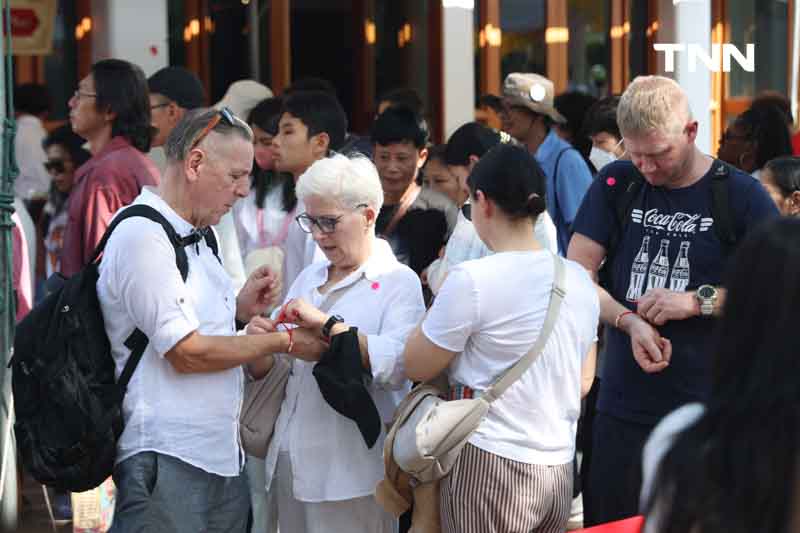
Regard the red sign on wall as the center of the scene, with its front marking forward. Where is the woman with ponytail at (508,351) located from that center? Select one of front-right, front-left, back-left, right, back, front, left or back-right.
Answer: front

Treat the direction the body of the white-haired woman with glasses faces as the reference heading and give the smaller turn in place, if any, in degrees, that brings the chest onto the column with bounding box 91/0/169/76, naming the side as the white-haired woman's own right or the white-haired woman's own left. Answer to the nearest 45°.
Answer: approximately 135° to the white-haired woman's own right

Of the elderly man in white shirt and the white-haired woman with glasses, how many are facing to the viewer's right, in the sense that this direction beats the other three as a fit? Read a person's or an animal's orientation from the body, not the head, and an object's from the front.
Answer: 1

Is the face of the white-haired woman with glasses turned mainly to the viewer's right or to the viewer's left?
to the viewer's left

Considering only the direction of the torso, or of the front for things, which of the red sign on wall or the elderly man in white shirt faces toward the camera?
the red sign on wall

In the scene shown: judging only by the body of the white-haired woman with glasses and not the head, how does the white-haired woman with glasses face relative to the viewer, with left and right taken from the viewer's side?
facing the viewer and to the left of the viewer

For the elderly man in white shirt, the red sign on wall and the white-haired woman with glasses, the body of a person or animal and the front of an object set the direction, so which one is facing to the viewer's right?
the elderly man in white shirt

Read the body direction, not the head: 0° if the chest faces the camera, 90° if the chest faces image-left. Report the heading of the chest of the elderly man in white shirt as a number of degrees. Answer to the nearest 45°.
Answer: approximately 270°

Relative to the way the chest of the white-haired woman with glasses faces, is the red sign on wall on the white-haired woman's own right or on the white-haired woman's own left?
on the white-haired woman's own right

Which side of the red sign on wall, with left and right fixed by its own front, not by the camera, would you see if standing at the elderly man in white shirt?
front

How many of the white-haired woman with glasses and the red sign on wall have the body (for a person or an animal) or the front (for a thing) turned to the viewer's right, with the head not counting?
0

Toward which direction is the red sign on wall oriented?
toward the camera

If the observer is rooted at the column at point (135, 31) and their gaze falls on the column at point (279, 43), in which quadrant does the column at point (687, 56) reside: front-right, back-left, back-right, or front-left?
front-right

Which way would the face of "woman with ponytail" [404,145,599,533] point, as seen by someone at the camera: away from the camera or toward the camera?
away from the camera

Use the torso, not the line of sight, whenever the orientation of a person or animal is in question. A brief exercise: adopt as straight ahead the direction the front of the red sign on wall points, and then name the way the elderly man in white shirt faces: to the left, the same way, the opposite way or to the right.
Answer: to the left
